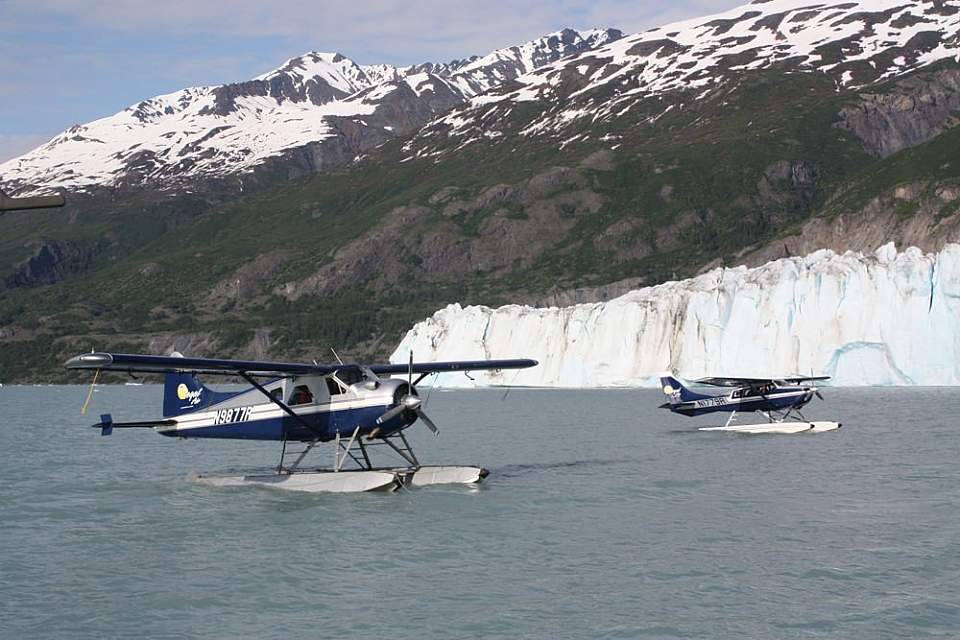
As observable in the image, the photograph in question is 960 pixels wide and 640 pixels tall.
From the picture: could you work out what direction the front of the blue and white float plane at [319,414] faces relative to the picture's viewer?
facing the viewer and to the right of the viewer
